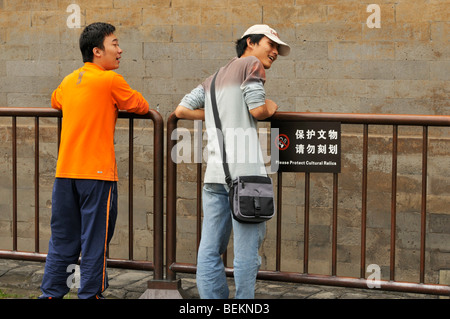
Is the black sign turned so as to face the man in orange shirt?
no

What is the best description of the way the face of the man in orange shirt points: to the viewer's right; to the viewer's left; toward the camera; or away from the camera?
to the viewer's right

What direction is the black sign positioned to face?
toward the camera
